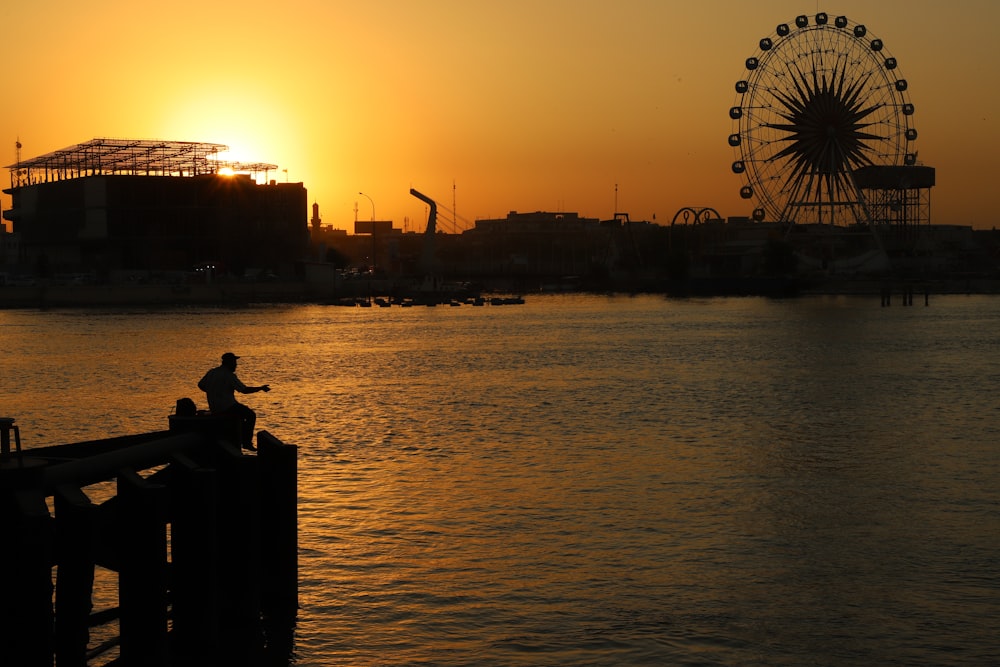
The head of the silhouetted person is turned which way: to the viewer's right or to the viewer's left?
to the viewer's right

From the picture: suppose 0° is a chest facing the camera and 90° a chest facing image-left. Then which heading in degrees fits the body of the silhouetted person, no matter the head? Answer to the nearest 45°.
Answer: approximately 270°
